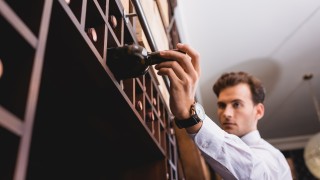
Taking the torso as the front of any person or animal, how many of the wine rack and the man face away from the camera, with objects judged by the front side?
0

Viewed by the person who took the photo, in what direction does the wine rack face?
facing the viewer and to the right of the viewer

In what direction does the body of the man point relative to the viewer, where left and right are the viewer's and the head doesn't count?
facing the viewer and to the left of the viewer

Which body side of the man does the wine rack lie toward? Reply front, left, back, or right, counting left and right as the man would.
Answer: front

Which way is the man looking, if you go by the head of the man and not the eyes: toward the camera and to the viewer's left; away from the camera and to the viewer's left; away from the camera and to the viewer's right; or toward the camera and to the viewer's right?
toward the camera and to the viewer's left
